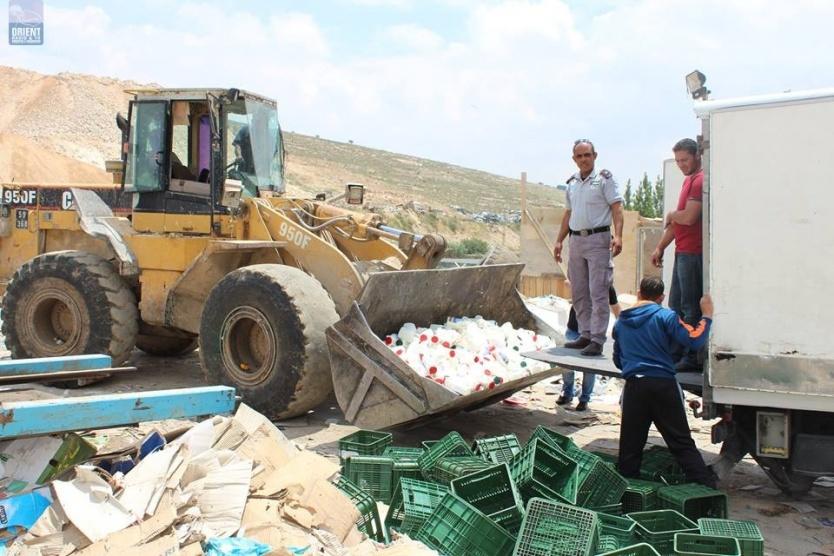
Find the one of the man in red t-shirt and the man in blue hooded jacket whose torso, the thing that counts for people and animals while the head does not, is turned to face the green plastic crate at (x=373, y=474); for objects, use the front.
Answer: the man in red t-shirt

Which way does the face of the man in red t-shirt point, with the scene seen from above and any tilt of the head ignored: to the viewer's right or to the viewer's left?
to the viewer's left

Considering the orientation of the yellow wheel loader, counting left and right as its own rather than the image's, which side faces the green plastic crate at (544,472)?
front

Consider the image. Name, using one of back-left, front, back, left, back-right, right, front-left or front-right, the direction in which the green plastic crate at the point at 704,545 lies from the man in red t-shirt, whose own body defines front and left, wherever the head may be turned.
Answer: front-left

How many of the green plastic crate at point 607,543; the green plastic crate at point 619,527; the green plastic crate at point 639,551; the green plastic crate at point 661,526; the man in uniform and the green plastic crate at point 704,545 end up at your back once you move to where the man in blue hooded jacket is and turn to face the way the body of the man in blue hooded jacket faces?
5

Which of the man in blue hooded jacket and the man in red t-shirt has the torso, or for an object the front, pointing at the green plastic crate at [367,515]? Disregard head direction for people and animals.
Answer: the man in red t-shirt

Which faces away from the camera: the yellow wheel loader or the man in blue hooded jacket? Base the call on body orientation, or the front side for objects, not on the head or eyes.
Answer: the man in blue hooded jacket

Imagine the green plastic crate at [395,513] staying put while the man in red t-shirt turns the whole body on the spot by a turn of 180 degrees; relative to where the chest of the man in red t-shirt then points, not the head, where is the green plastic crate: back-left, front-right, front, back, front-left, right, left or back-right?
back

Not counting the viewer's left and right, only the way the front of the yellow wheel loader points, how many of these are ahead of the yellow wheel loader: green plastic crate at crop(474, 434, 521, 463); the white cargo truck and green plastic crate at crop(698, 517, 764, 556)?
3

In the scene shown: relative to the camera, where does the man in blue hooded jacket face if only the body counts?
away from the camera

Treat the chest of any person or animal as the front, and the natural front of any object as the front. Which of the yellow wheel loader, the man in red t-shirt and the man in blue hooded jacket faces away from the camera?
the man in blue hooded jacket

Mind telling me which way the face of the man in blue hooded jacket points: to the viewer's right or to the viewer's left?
to the viewer's right

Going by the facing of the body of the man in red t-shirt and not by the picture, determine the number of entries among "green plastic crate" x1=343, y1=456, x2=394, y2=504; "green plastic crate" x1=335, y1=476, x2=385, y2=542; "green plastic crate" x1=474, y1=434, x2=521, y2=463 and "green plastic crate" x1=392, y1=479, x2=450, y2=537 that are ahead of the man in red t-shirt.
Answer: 4

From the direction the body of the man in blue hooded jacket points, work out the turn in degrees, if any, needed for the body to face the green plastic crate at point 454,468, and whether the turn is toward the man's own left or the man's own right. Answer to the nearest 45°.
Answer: approximately 135° to the man's own left

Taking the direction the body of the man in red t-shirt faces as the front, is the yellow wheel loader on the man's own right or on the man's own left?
on the man's own right

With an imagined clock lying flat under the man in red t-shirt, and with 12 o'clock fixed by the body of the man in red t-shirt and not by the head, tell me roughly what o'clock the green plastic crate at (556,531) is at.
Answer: The green plastic crate is roughly at 11 o'clock from the man in red t-shirt.

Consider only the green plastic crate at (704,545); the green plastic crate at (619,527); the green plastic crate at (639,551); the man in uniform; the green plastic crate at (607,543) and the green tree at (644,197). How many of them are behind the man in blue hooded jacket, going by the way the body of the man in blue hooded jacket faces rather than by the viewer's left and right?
4

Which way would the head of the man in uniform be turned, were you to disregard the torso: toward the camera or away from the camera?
toward the camera

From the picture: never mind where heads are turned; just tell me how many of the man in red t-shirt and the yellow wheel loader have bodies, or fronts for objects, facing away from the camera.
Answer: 0

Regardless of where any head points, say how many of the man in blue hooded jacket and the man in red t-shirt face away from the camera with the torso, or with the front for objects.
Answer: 1

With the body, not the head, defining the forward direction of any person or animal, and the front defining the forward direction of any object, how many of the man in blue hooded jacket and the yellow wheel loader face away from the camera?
1

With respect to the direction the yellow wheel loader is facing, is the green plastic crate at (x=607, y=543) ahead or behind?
ahead

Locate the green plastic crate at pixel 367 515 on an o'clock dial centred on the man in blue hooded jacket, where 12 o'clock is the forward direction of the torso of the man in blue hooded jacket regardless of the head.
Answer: The green plastic crate is roughly at 8 o'clock from the man in blue hooded jacket.
